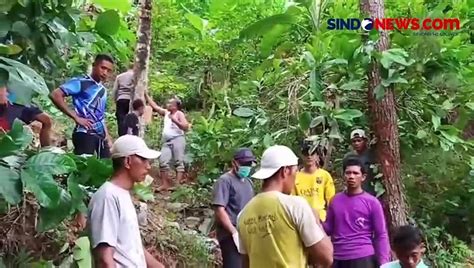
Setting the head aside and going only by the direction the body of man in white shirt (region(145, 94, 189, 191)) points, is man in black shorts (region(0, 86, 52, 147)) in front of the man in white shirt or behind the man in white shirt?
in front

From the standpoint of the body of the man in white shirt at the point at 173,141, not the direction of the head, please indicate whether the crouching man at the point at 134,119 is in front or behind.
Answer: in front

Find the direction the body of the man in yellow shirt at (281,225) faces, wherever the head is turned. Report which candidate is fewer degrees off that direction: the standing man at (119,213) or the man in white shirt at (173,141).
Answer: the man in white shirt

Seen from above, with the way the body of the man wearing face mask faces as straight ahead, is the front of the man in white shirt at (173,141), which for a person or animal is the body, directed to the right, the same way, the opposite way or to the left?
to the right

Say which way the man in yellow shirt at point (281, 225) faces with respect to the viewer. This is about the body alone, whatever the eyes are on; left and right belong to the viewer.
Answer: facing away from the viewer and to the right of the viewer
